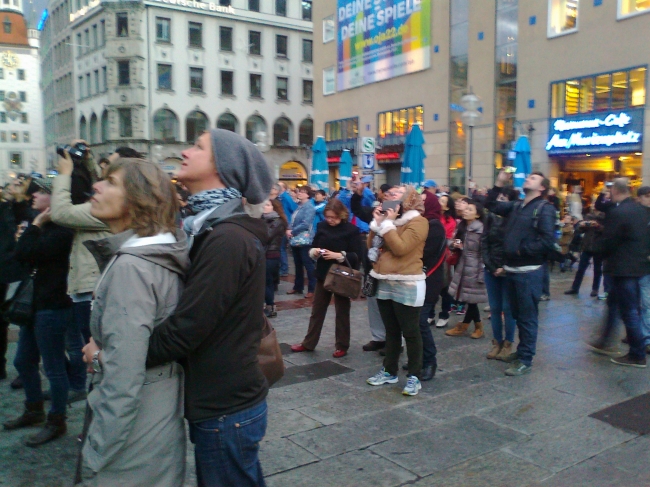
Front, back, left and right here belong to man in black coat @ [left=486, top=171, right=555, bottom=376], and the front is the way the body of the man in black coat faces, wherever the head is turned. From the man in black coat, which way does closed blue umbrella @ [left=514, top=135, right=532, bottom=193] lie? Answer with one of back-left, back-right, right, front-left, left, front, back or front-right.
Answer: back-right

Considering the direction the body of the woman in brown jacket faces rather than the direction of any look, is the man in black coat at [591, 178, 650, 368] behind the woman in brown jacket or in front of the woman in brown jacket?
behind

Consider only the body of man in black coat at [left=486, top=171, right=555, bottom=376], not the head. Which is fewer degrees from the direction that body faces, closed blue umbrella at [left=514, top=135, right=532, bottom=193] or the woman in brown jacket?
the woman in brown jacket

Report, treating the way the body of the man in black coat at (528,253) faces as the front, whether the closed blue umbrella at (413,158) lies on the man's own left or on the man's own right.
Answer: on the man's own right

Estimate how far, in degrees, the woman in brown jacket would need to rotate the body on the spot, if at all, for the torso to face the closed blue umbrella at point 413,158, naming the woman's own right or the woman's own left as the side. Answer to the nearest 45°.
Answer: approximately 135° to the woman's own right

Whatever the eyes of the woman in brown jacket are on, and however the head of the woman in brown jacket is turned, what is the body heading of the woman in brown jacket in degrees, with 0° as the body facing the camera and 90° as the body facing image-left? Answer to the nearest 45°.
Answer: approximately 45°

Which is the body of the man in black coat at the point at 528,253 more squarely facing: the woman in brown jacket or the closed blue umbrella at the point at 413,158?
the woman in brown jacket

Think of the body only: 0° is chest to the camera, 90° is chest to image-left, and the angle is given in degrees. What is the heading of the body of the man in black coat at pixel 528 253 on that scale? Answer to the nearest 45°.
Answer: approximately 45°
